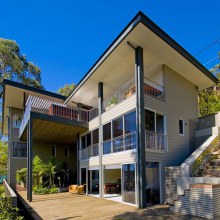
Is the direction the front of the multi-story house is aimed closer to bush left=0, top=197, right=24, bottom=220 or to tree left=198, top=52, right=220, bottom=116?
the bush

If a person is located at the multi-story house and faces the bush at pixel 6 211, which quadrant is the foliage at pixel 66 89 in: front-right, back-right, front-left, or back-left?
back-right

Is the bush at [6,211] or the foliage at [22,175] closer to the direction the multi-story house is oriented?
the bush

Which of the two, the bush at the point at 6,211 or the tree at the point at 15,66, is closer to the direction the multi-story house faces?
the bush

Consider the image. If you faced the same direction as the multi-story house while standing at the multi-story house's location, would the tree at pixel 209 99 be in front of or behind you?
behind

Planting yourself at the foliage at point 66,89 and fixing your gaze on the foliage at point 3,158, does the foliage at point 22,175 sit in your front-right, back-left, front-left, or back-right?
front-left

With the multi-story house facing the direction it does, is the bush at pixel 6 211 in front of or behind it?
in front

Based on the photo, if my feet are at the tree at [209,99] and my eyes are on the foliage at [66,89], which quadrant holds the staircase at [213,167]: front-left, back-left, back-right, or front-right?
back-left

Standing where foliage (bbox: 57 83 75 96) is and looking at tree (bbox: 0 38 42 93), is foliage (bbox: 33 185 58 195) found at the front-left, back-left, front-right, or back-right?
front-left

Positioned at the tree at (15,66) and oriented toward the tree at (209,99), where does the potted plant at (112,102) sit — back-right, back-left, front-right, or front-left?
front-right

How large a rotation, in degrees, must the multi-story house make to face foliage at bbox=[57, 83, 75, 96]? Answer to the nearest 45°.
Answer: approximately 135° to its right

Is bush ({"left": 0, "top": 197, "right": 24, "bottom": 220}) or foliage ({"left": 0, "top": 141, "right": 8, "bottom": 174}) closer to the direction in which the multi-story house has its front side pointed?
the bush

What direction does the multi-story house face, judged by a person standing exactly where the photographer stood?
facing the viewer and to the left of the viewer

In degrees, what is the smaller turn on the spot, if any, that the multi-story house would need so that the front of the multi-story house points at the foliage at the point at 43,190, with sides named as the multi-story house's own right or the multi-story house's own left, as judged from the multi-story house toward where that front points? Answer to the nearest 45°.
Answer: approximately 90° to the multi-story house's own right
